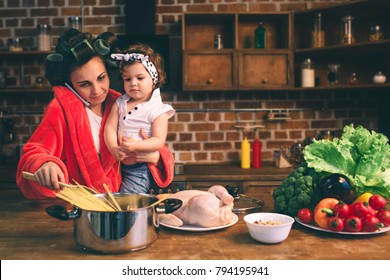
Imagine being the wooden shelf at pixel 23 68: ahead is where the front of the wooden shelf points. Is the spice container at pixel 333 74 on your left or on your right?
on your left

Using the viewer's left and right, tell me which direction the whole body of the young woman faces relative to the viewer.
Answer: facing the viewer and to the right of the viewer

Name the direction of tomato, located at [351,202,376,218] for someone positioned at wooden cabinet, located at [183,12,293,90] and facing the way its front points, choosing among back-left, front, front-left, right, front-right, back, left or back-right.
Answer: front

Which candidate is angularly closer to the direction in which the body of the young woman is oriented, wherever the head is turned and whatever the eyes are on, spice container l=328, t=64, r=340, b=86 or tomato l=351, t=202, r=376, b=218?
the tomato

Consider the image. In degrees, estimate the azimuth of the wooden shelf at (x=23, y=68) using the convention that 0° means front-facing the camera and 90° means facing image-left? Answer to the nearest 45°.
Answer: approximately 0°

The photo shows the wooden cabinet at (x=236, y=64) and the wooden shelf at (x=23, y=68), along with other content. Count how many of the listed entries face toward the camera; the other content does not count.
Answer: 2

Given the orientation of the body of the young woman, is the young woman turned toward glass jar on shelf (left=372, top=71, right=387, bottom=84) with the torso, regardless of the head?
no

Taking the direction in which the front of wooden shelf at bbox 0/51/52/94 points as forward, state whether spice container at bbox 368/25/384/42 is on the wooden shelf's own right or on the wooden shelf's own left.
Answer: on the wooden shelf's own left

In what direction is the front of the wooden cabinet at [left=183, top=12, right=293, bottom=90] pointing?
toward the camera

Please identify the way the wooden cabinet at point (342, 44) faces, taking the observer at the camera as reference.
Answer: facing the viewer and to the left of the viewer

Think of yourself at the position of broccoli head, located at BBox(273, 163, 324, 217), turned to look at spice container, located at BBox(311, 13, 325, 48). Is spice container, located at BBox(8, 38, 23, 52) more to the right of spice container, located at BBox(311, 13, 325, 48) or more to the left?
left

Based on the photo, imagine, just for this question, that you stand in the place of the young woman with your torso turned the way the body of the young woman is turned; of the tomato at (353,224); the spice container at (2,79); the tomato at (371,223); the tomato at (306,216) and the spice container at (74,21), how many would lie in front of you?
3

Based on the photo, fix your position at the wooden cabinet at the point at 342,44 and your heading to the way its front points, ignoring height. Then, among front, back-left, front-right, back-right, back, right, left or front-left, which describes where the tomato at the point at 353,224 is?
front-left

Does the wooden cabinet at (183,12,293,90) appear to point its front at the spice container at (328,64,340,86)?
no

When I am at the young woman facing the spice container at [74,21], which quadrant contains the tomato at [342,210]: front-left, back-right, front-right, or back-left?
back-right
